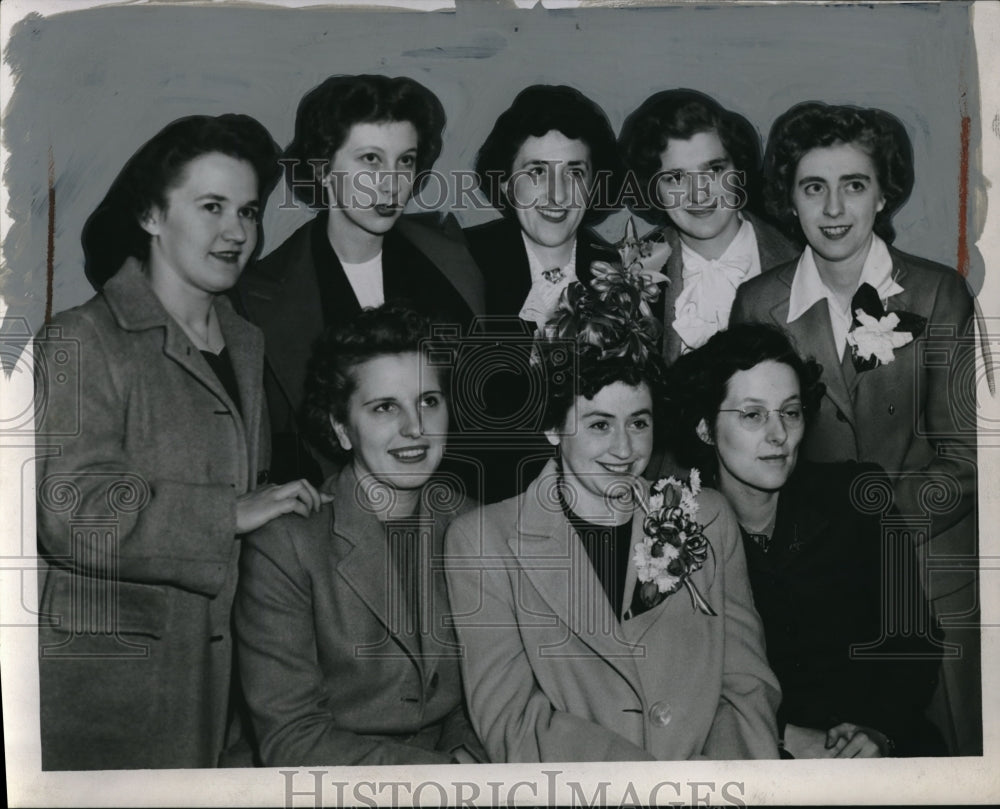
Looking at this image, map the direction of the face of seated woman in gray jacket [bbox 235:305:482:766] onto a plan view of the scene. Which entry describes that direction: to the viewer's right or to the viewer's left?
to the viewer's right

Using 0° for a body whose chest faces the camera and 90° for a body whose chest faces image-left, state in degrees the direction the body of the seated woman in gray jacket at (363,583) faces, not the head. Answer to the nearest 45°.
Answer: approximately 315°

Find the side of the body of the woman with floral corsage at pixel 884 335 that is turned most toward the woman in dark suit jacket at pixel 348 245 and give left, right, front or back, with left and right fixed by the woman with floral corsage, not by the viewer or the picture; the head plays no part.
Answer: right

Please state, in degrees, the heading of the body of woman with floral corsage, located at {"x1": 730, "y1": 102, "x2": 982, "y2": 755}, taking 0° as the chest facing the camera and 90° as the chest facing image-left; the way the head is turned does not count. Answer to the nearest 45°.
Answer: approximately 0°

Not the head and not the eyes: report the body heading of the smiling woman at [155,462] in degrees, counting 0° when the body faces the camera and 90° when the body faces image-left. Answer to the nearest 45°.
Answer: approximately 315°

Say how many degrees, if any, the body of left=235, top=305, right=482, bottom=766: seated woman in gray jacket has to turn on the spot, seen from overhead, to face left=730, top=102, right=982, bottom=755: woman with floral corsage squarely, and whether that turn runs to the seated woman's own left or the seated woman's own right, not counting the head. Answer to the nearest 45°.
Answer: approximately 45° to the seated woman's own left

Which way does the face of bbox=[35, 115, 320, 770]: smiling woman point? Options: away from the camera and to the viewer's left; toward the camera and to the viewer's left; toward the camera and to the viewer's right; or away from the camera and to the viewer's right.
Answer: toward the camera and to the viewer's right

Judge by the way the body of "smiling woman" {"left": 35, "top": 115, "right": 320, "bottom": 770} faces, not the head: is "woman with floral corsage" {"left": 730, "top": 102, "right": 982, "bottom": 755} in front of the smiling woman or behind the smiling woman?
in front

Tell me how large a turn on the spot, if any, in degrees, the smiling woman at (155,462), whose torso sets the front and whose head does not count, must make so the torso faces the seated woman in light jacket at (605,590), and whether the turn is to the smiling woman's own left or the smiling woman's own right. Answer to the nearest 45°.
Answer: approximately 45° to the smiling woman's own left

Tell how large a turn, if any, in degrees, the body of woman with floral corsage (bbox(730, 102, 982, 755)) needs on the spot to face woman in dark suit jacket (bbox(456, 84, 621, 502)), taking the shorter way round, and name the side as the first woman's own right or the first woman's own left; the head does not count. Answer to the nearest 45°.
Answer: approximately 90° to the first woman's own right
